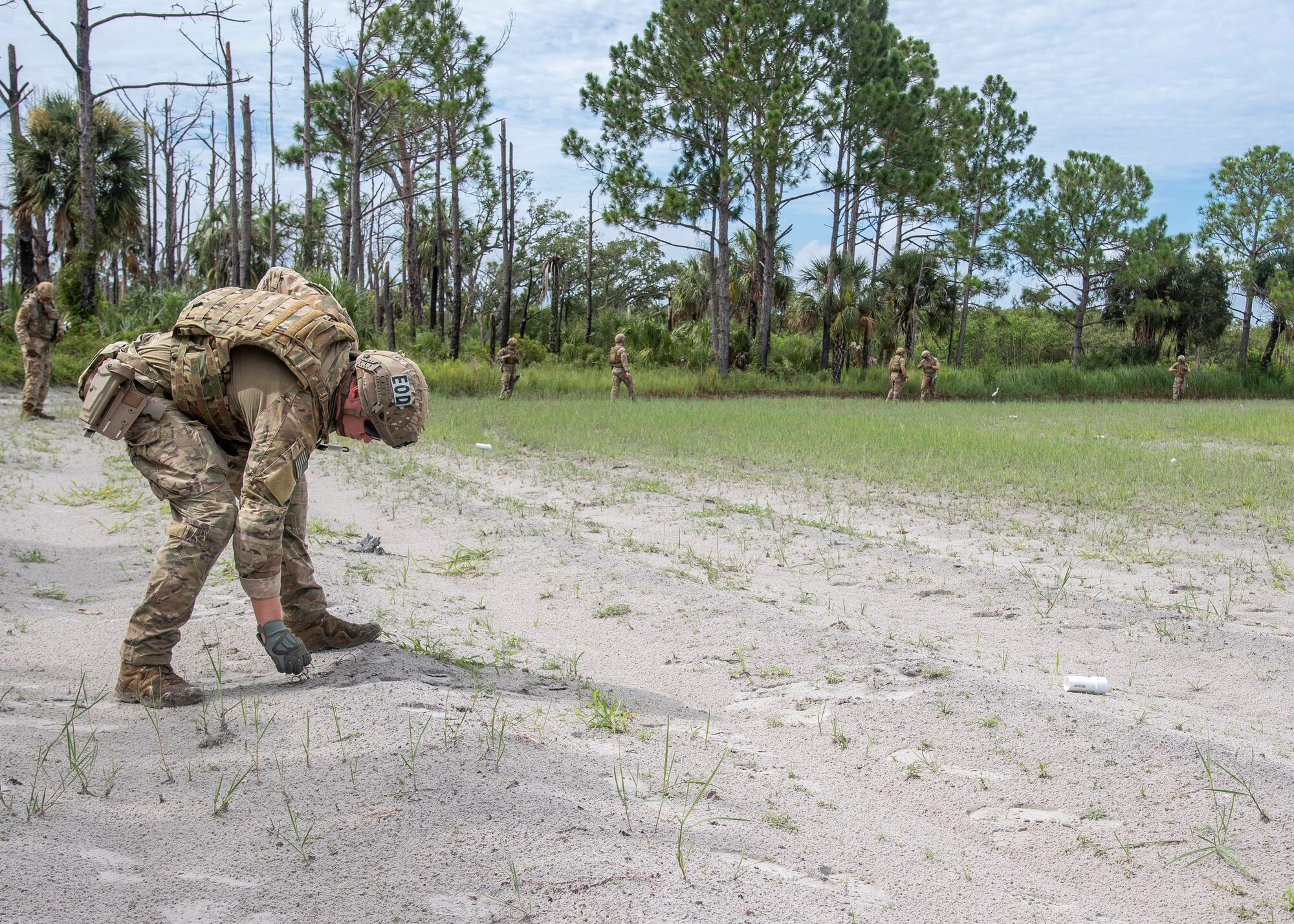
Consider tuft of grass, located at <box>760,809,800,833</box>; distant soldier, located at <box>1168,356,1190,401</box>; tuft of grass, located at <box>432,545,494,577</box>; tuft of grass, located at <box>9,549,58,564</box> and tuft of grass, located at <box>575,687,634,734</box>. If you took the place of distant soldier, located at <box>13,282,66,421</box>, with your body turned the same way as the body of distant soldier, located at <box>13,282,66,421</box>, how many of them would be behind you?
0

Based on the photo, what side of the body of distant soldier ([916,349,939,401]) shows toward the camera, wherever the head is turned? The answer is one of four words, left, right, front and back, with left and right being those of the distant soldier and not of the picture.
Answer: front

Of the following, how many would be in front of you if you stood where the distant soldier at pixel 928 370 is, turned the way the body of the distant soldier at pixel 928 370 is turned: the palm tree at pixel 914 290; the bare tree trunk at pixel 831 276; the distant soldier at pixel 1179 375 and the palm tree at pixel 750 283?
0

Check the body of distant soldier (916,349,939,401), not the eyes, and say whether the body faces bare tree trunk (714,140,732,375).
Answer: no

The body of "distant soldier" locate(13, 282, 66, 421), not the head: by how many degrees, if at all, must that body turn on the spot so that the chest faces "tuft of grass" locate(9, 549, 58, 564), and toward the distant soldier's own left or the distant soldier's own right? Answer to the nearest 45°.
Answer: approximately 45° to the distant soldier's own right

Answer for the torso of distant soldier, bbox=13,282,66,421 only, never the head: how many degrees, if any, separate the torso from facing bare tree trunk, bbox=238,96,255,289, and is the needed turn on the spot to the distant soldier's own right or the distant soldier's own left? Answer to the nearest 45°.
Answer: approximately 135° to the distant soldier's own left

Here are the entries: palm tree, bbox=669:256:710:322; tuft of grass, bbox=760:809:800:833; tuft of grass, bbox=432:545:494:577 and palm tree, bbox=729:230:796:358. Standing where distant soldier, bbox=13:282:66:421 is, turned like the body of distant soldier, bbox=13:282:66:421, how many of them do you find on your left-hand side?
2

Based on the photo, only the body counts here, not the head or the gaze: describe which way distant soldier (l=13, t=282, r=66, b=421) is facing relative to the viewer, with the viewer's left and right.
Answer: facing the viewer and to the right of the viewer

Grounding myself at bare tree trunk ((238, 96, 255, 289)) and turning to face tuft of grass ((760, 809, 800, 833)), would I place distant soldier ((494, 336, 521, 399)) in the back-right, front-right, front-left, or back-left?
front-left

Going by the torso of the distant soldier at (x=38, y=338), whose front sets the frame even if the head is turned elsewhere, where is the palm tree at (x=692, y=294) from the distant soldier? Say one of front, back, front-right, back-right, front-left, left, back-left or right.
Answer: left

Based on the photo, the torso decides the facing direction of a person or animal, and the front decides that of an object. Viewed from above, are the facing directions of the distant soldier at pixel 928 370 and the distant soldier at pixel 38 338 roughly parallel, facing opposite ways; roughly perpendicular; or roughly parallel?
roughly perpendicular

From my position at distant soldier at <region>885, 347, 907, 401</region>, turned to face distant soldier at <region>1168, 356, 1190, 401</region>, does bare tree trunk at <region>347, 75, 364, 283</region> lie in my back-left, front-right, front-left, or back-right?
back-left

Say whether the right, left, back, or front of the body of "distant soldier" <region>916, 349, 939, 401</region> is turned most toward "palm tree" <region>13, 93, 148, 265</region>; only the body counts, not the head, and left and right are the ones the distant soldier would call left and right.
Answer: right

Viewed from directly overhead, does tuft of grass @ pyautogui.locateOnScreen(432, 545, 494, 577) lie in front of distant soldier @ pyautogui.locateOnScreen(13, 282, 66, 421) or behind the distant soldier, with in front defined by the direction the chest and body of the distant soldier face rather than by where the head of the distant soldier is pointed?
in front

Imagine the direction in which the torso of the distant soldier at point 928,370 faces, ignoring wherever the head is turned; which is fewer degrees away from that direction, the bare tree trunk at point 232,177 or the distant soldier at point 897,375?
the distant soldier

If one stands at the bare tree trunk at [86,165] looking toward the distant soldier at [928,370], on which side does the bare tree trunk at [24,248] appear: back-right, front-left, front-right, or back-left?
back-left

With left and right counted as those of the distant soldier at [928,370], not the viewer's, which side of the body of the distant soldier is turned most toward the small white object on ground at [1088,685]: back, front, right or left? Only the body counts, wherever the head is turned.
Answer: front
